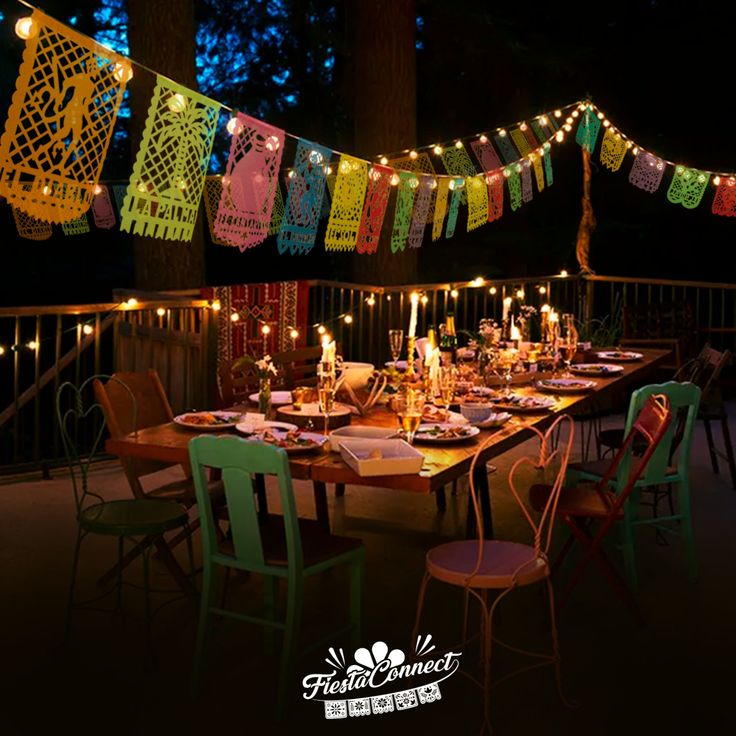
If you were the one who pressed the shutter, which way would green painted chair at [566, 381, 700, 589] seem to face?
facing away from the viewer and to the left of the viewer

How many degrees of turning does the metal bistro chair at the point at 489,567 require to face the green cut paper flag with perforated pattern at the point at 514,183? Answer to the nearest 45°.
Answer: approximately 45° to its right

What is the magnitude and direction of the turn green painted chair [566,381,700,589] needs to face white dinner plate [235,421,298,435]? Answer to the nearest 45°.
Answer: approximately 90° to its left

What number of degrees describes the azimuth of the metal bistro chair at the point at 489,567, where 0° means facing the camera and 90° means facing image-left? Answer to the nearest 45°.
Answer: approximately 135°

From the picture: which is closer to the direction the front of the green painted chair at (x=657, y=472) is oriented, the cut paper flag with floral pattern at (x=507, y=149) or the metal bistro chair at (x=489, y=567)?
the cut paper flag with floral pattern

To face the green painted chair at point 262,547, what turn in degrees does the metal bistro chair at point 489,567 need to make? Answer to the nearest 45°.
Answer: approximately 45° to its left

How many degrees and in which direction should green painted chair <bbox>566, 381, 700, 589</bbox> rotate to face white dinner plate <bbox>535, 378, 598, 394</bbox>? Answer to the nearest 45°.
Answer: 0° — it already faces it

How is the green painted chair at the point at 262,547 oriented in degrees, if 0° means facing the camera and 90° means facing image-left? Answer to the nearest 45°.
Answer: approximately 225°
